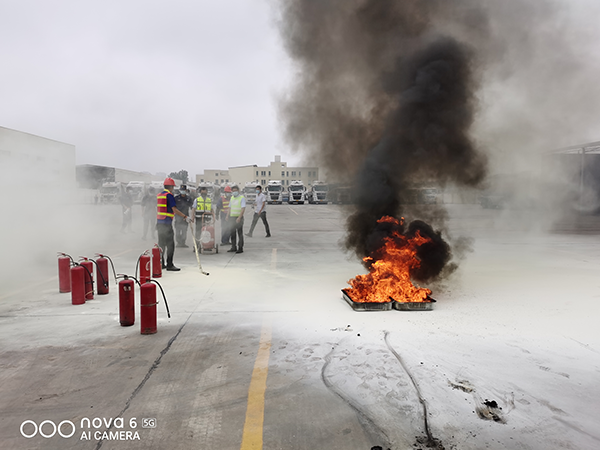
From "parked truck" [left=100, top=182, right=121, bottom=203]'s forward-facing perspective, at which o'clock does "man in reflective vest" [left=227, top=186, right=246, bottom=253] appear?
The man in reflective vest is roughly at 12 o'clock from the parked truck.

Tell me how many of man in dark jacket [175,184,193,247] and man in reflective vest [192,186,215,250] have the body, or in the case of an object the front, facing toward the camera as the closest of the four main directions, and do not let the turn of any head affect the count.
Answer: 2

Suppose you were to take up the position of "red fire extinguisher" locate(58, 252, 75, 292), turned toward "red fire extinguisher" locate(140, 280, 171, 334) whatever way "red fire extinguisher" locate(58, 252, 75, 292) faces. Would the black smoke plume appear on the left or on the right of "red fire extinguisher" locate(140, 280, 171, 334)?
left

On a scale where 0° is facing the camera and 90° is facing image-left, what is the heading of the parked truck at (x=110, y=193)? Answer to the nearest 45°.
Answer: approximately 0°

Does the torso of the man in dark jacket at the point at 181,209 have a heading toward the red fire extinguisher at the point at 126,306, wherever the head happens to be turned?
yes

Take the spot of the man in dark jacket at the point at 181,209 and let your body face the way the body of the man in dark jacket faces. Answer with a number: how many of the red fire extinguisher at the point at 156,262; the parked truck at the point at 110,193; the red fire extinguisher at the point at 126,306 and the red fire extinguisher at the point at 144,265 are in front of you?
3

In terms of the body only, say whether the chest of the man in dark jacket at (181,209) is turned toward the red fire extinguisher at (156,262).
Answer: yes

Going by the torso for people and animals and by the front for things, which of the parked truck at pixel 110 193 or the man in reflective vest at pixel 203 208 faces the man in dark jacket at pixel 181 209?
the parked truck

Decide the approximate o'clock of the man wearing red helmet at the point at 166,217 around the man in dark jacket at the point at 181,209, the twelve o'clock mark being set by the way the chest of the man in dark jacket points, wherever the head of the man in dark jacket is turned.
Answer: The man wearing red helmet is roughly at 12 o'clock from the man in dark jacket.
